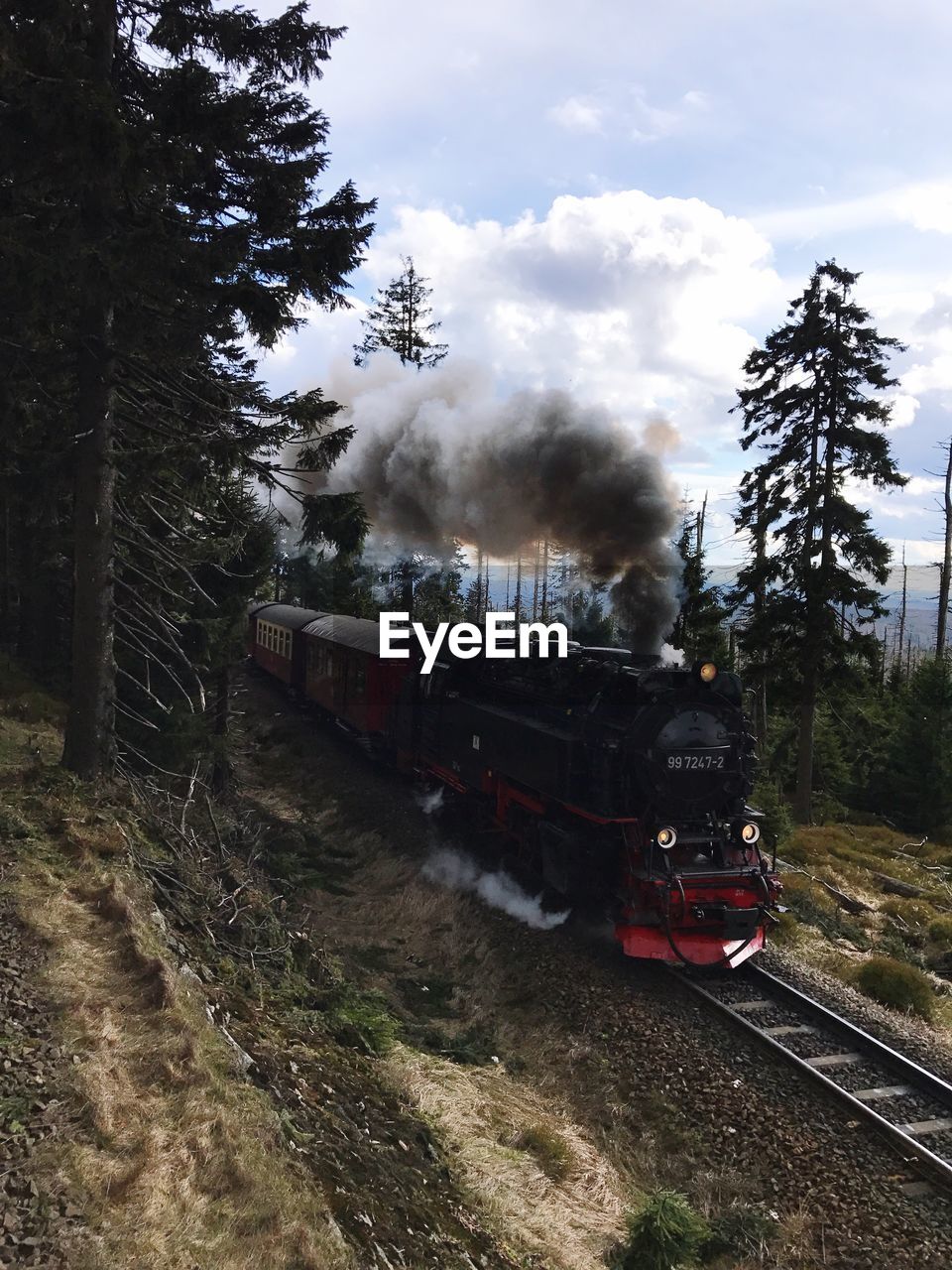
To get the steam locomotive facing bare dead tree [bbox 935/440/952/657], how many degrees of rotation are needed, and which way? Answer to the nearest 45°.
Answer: approximately 90° to its left

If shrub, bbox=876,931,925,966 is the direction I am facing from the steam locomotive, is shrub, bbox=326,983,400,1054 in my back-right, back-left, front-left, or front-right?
front-right

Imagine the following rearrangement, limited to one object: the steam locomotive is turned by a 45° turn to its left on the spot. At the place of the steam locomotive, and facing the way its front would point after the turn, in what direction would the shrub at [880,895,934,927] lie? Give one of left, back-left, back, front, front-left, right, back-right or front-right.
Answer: front-left

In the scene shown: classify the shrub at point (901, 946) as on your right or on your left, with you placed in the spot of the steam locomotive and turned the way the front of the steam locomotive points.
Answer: on your left

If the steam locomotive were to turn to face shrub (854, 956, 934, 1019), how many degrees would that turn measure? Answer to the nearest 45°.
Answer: approximately 45° to its left

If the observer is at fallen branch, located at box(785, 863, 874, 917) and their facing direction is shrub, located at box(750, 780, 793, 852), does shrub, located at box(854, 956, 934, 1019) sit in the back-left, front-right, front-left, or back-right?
back-left

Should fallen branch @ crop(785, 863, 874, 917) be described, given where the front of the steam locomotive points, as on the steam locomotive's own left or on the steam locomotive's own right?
on the steam locomotive's own left

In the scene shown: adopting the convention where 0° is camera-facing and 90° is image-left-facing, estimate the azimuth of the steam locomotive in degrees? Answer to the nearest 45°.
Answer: approximately 315°

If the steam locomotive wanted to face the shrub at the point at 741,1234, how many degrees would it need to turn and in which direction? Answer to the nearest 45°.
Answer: approximately 45° to its right

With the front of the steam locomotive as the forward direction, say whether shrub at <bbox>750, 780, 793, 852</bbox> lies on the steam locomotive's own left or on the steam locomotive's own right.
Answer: on the steam locomotive's own left
